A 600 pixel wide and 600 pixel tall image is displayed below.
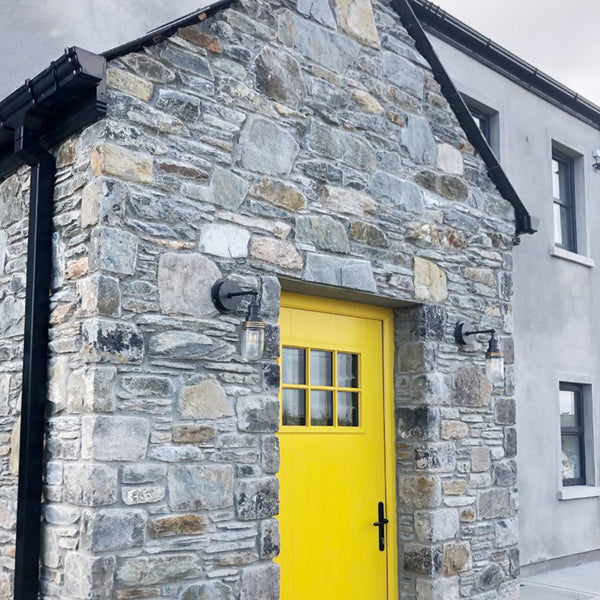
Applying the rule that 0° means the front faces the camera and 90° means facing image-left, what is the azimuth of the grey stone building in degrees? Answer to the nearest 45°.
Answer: approximately 315°

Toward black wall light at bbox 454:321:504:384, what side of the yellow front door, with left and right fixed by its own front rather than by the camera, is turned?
left

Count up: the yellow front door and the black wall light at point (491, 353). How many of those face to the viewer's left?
0

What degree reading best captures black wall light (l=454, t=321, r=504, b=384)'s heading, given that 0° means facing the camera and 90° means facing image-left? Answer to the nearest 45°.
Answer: approximately 315°

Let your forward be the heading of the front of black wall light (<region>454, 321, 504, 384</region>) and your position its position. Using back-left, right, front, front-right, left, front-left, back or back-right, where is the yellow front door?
right

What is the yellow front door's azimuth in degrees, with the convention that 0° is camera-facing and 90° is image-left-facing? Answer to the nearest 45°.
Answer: approximately 315°

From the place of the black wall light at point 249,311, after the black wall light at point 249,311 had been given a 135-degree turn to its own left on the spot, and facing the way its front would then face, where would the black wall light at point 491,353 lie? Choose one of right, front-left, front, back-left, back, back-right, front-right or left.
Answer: front-right

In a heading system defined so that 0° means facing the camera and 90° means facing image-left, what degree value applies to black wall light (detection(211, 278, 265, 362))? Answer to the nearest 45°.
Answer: approximately 315°
